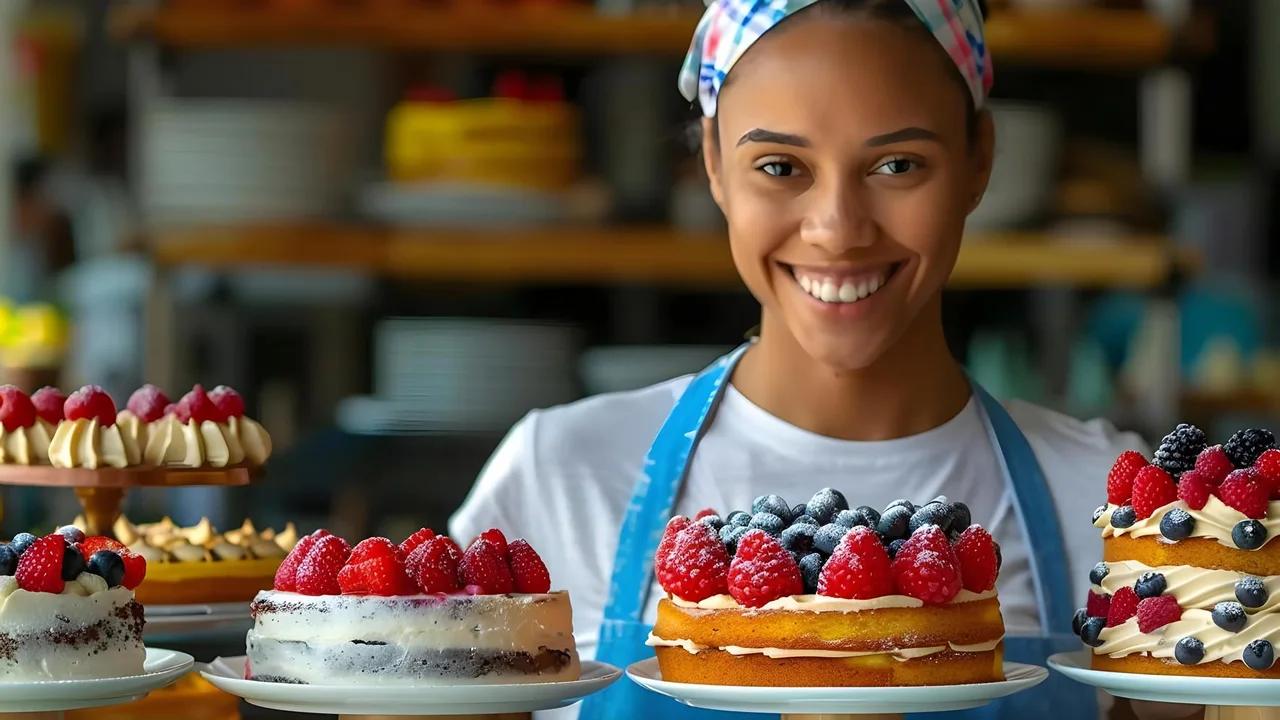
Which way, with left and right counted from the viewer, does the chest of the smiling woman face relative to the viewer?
facing the viewer

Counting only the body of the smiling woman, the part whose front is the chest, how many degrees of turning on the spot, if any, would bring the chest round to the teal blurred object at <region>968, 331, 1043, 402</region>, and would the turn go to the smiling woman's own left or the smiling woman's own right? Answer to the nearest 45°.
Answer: approximately 180°

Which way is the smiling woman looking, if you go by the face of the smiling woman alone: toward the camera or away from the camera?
toward the camera

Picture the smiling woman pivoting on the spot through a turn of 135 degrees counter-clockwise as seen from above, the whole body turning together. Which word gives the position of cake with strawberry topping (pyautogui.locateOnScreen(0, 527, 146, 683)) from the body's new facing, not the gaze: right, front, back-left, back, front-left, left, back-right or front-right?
back

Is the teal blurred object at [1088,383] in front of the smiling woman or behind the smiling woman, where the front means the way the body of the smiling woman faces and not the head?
behind

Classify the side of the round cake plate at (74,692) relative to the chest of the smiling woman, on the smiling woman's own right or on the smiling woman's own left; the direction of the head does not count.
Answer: on the smiling woman's own right

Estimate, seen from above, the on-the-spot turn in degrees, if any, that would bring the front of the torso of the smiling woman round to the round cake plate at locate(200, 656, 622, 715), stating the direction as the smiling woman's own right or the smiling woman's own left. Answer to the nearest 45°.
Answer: approximately 45° to the smiling woman's own right

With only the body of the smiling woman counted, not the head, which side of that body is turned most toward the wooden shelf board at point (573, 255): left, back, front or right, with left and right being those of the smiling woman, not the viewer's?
back

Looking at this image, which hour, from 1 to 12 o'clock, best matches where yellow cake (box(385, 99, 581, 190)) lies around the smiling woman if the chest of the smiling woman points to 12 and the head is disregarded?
The yellow cake is roughly at 5 o'clock from the smiling woman.
